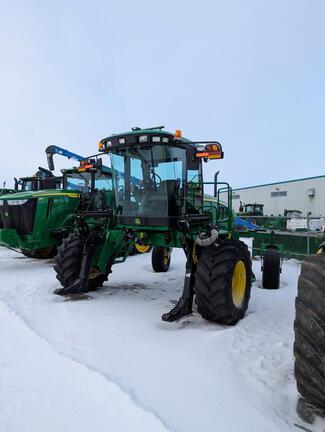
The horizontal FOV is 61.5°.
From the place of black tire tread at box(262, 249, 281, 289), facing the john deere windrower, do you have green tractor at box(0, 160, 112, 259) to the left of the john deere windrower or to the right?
right

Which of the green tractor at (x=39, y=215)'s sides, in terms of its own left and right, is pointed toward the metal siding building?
back

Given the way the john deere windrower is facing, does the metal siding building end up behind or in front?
behind

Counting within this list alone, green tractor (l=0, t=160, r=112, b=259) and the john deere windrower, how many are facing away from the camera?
0

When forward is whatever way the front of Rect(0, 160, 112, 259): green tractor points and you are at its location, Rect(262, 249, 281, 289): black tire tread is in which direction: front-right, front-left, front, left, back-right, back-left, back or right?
left

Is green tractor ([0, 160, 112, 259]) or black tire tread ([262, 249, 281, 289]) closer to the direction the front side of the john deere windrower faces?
the green tractor

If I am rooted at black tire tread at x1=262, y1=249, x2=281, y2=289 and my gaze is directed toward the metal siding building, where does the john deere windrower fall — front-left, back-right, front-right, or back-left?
back-left

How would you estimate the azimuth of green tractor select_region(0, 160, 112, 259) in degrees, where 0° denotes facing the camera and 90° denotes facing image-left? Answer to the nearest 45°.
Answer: approximately 45°

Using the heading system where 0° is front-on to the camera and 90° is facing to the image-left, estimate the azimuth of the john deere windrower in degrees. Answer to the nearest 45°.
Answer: approximately 45°

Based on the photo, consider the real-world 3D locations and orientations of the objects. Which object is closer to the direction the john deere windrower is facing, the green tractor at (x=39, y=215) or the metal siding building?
the green tractor

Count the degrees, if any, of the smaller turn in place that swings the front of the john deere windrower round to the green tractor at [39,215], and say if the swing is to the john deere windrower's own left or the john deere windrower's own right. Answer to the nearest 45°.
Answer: approximately 90° to the john deere windrower's own right
